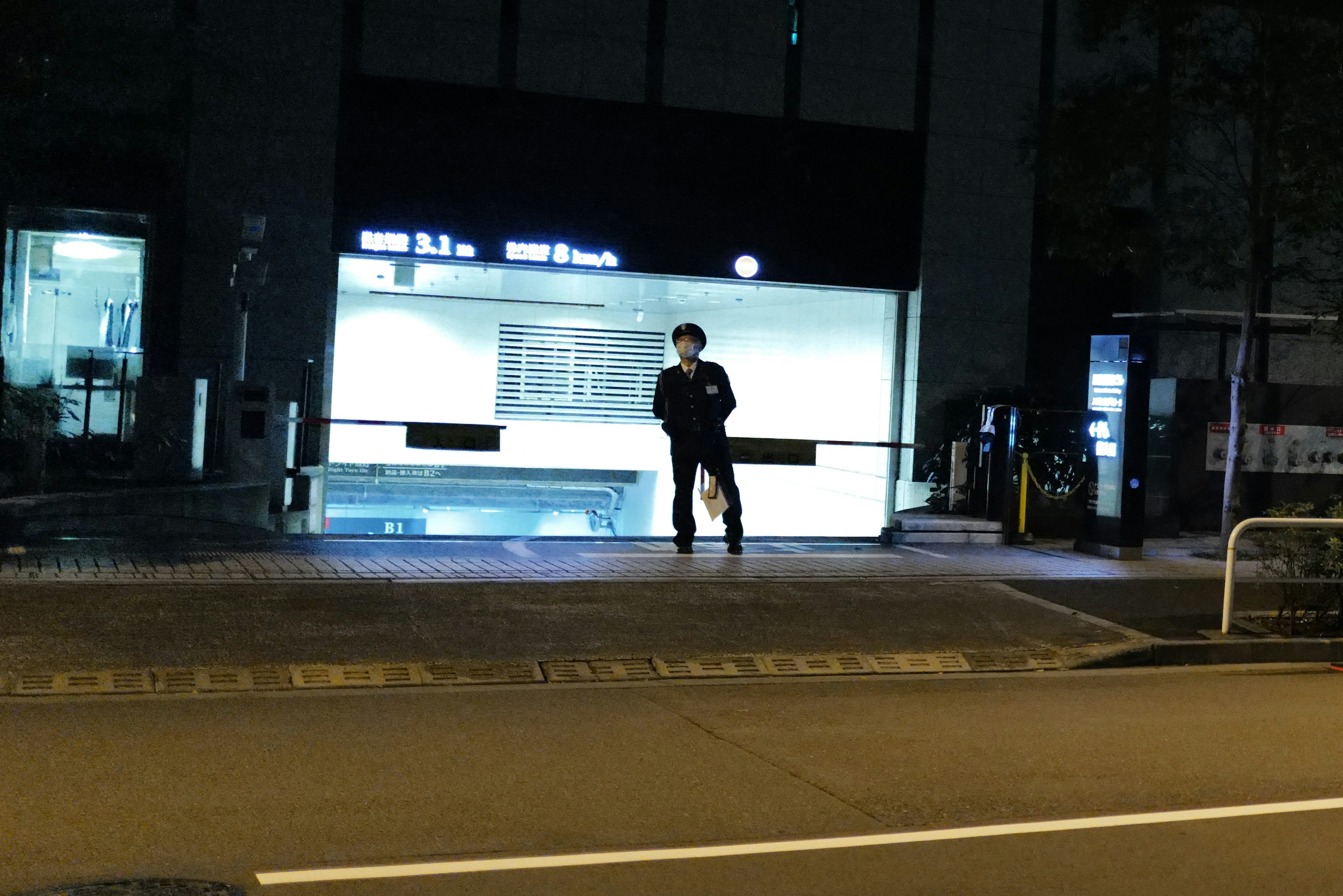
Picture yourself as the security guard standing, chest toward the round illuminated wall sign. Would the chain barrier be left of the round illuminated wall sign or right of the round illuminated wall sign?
right

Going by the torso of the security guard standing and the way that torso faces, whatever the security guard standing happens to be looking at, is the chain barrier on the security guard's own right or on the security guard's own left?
on the security guard's own left

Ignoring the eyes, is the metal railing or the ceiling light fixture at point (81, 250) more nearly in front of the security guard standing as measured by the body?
the metal railing

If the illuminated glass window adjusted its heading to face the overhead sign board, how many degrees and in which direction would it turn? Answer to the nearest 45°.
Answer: approximately 90° to its left

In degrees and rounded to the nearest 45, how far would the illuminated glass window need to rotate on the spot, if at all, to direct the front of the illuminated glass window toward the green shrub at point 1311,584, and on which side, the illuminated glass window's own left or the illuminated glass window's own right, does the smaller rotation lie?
approximately 45° to the illuminated glass window's own left

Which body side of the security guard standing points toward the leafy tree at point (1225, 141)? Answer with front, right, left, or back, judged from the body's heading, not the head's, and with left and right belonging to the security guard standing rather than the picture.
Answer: left

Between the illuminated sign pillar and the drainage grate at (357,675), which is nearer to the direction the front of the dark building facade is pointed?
the drainage grate

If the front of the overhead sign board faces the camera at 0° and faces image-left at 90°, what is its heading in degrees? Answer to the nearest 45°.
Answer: approximately 0°

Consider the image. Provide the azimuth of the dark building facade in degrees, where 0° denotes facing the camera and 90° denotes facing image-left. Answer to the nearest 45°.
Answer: approximately 0°

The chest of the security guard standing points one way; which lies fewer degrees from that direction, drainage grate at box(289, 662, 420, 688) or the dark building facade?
the drainage grate
